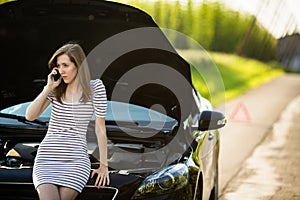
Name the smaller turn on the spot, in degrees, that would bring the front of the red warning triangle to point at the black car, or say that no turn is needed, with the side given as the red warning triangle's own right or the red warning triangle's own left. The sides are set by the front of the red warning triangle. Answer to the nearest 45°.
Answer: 0° — it already faces it

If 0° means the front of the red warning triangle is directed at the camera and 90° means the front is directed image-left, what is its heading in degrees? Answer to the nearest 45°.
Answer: approximately 0°

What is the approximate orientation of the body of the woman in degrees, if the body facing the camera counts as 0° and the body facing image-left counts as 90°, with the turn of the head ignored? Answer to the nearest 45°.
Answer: approximately 0°

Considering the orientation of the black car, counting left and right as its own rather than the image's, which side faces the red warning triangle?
back
